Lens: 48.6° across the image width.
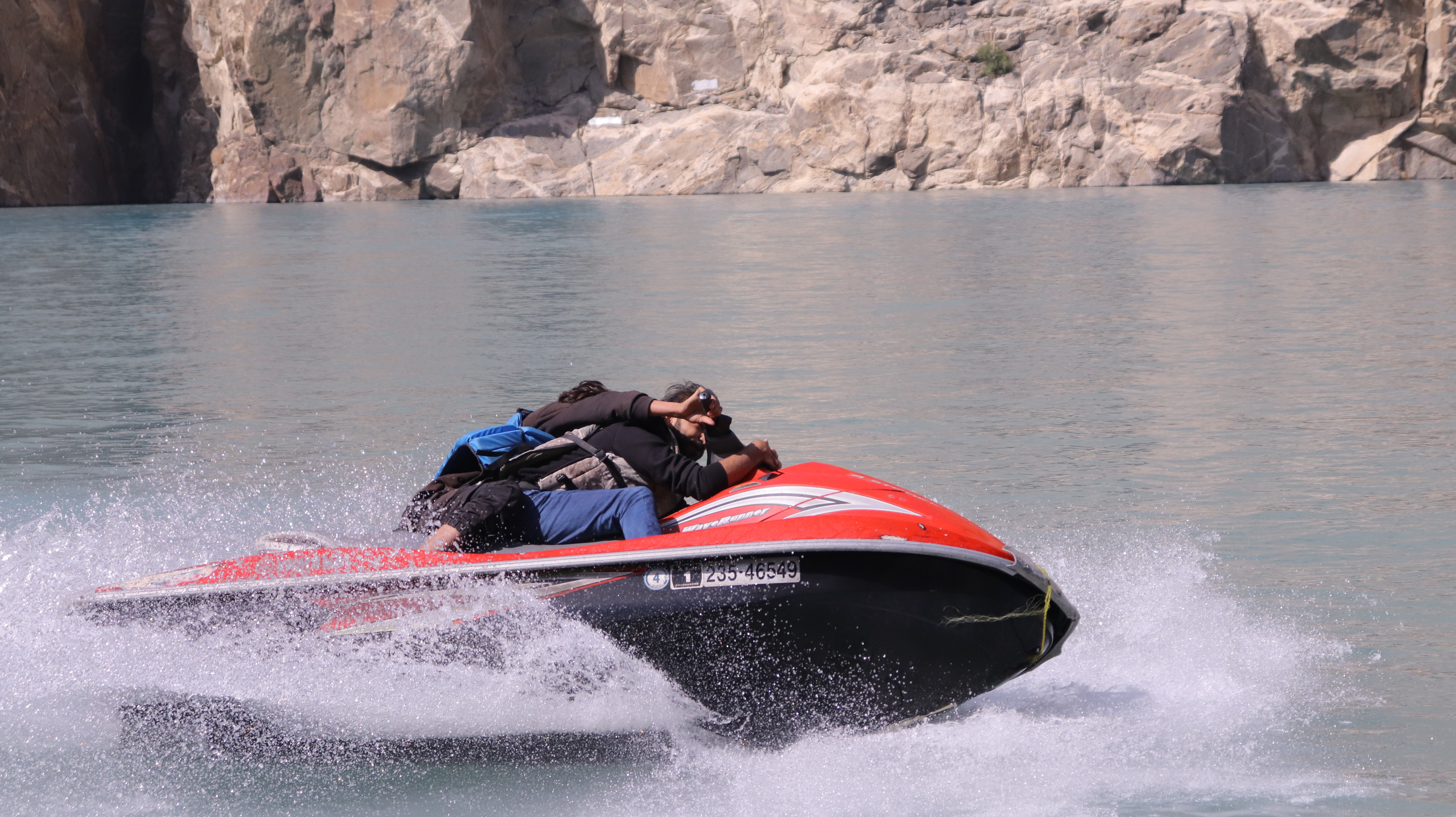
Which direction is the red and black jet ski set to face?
to the viewer's right

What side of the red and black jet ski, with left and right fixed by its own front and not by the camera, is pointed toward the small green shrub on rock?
left
